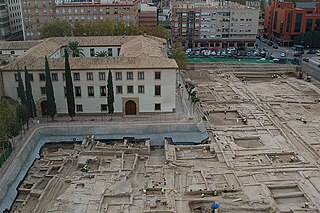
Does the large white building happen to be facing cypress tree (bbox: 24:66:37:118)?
no

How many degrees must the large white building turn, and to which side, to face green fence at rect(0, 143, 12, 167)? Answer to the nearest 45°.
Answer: approximately 45° to its right

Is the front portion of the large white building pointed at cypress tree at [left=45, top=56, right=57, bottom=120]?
no

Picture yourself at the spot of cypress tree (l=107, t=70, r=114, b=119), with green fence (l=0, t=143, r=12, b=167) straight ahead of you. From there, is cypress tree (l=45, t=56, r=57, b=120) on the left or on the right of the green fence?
right

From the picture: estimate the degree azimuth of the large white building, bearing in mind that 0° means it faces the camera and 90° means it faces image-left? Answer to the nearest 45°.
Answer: approximately 0°

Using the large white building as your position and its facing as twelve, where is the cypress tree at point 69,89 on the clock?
The cypress tree is roughly at 2 o'clock from the large white building.
